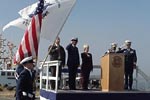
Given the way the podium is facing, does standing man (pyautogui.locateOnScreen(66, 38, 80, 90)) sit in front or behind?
behind

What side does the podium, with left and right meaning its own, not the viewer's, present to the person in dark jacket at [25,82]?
right

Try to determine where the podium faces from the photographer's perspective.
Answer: facing the viewer and to the right of the viewer

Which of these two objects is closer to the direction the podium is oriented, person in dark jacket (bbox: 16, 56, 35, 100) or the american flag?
the person in dark jacket

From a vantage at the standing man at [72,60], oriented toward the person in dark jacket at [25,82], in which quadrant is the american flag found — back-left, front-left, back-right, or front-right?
front-right

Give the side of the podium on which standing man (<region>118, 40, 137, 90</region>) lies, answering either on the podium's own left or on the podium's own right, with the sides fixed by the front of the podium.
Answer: on the podium's own left

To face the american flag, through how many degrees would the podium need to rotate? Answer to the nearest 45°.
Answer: approximately 135° to its right

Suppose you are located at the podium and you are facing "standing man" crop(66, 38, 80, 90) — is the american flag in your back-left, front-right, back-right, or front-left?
front-left
